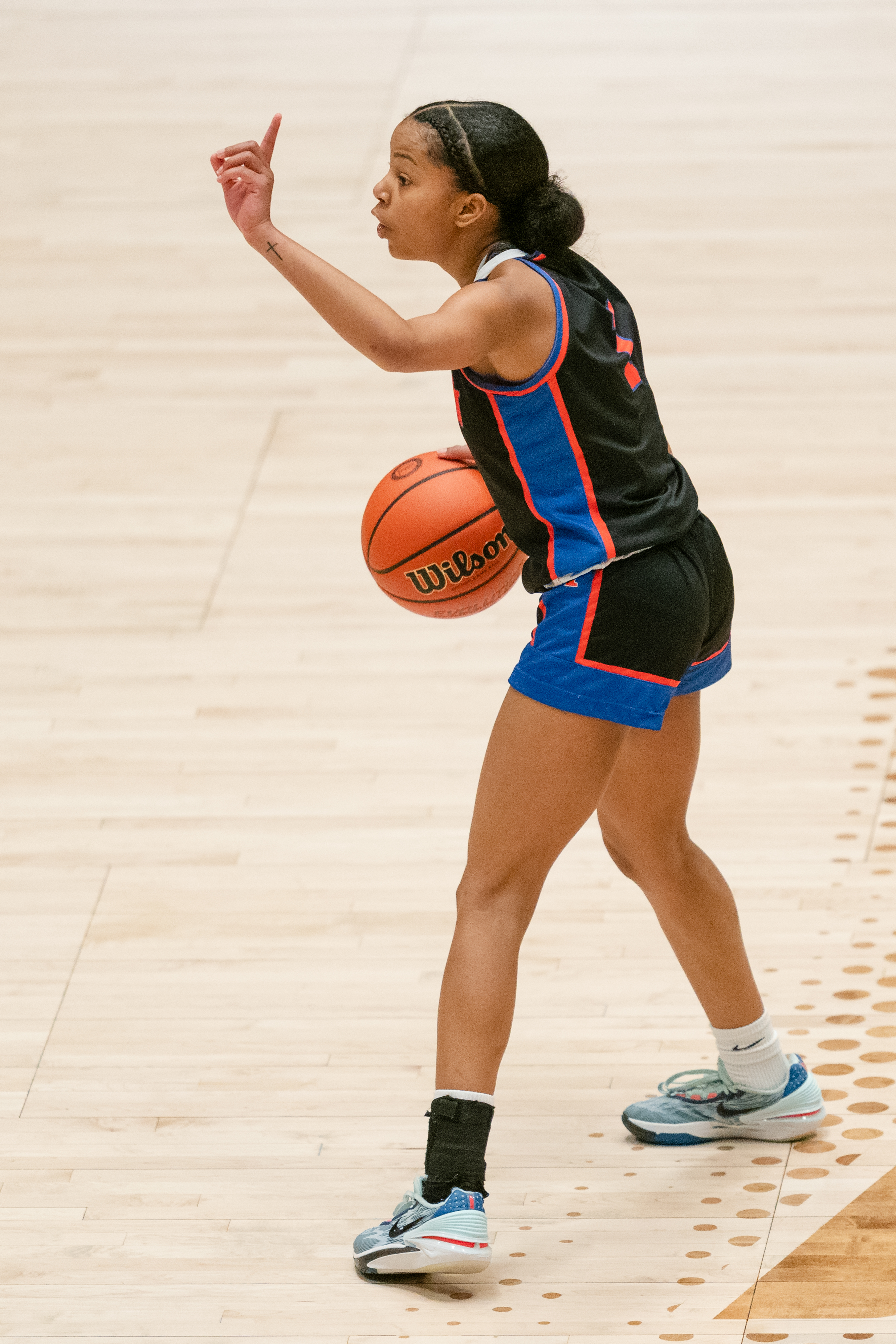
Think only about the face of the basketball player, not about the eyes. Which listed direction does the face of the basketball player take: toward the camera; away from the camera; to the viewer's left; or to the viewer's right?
to the viewer's left

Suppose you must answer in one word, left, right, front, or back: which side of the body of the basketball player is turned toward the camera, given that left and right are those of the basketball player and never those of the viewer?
left
